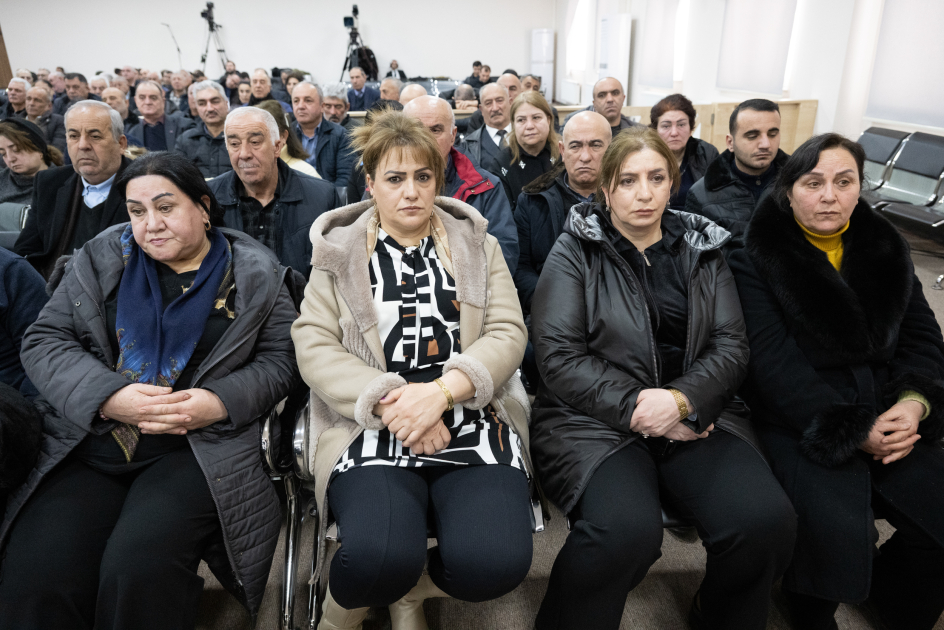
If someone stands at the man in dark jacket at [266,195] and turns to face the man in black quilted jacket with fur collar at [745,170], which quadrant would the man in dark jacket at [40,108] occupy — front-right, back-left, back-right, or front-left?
back-left

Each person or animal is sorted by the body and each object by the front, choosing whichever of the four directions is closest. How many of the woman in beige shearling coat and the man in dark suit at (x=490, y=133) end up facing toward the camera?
2

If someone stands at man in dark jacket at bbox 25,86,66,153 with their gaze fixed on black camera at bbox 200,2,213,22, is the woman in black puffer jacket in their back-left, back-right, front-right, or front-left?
back-right

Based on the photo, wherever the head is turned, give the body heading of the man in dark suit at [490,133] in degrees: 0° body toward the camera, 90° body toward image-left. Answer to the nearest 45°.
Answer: approximately 0°

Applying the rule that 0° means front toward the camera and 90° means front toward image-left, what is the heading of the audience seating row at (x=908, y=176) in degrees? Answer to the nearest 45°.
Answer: approximately 45°

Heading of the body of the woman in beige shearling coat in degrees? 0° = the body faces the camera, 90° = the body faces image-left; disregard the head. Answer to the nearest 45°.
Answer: approximately 0°

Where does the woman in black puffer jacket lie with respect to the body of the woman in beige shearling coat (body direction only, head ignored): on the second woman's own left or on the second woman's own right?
on the second woman's own left

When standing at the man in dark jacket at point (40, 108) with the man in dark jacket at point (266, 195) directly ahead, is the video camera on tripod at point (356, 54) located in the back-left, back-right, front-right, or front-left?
back-left

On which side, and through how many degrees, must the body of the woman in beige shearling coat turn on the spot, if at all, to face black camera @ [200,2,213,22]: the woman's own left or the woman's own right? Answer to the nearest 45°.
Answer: approximately 180°

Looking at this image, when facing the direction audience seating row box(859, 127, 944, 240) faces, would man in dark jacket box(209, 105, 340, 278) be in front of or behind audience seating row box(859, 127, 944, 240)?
in front
